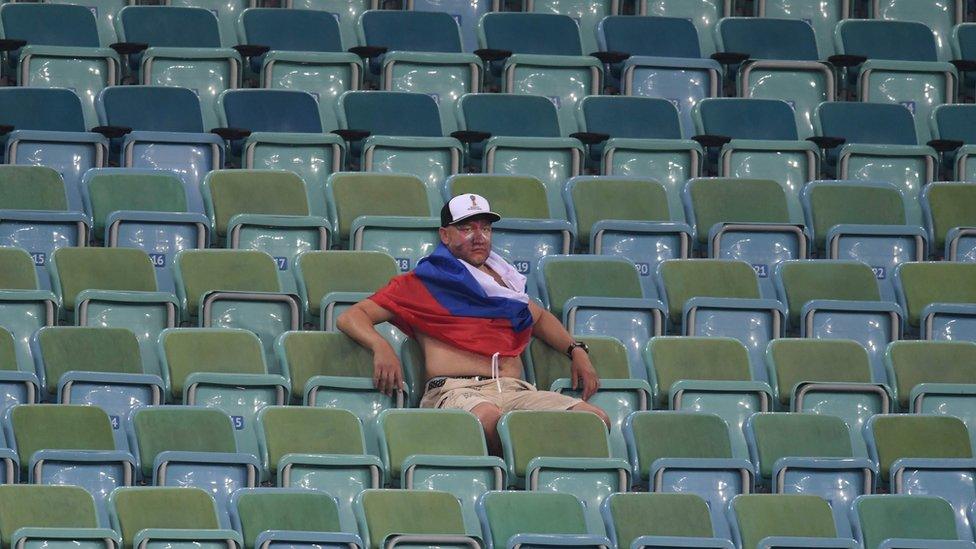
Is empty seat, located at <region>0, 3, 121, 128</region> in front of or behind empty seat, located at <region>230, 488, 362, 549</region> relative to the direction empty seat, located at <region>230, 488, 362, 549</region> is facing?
behind

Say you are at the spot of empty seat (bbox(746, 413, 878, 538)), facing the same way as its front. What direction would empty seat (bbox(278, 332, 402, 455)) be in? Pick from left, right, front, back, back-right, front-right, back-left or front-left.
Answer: back-right

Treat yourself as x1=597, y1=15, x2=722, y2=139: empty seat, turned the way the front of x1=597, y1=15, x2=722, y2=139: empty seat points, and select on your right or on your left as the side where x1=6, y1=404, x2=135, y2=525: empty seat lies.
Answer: on your right

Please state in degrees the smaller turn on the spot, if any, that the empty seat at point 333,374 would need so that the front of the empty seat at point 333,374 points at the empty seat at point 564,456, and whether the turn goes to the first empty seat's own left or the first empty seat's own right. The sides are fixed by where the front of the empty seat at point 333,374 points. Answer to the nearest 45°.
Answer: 0° — it already faces it

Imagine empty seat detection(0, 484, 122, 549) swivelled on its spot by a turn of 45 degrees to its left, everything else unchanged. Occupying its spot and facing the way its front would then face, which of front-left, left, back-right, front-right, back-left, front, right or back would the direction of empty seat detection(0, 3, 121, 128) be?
left

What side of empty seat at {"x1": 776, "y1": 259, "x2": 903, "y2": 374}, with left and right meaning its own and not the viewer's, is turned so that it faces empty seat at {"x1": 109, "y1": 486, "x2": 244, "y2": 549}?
right

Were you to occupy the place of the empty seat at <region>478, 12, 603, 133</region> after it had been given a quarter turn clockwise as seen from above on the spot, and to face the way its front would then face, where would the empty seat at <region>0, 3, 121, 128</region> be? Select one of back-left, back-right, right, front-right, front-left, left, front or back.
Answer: front-right

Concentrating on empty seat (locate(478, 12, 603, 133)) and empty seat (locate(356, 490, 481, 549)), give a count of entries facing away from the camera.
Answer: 0

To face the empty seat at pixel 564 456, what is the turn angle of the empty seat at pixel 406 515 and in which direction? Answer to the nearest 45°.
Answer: approximately 90° to its left

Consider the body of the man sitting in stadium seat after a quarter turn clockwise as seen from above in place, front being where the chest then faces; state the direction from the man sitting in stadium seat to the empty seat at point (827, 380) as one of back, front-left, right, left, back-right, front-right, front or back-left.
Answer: back-left

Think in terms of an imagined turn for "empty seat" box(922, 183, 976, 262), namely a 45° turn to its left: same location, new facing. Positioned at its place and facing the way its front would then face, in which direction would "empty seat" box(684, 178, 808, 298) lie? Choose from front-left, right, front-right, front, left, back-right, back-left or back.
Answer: back-right

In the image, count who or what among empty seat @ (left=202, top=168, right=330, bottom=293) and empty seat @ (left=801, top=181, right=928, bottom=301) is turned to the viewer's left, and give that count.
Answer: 0

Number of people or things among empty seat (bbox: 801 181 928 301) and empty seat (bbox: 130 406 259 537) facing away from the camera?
0

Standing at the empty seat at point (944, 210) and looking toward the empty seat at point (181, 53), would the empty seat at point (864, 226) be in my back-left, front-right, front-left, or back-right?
front-left

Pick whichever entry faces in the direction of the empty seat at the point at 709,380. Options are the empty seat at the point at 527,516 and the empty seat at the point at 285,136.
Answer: the empty seat at the point at 285,136
